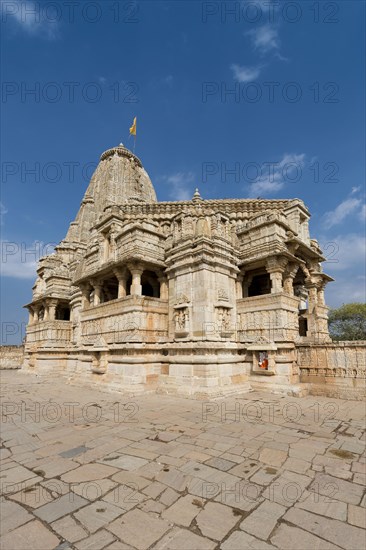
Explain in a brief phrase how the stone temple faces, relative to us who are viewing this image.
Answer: facing the viewer and to the right of the viewer

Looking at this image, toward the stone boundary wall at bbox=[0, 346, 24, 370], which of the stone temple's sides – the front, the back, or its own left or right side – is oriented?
back

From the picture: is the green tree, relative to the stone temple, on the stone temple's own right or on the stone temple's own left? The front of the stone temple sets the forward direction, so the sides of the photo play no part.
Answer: on the stone temple's own left
